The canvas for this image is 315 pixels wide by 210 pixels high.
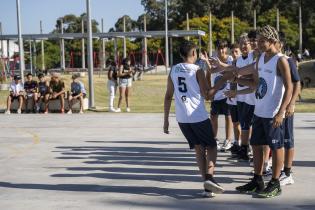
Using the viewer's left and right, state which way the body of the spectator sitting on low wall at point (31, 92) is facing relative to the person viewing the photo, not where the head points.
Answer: facing the viewer

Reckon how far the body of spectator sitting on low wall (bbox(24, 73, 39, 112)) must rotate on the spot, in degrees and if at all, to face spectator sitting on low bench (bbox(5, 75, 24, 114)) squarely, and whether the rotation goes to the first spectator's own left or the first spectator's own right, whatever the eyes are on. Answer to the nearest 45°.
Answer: approximately 90° to the first spectator's own right

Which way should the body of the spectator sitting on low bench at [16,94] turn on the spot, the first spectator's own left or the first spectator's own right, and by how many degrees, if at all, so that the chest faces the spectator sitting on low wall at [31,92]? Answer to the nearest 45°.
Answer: approximately 90° to the first spectator's own left

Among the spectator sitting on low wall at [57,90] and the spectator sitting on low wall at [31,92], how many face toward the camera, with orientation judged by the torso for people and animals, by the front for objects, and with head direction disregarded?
2

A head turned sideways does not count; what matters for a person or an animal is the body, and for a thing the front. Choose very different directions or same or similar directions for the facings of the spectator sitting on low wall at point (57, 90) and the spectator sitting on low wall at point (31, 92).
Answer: same or similar directions

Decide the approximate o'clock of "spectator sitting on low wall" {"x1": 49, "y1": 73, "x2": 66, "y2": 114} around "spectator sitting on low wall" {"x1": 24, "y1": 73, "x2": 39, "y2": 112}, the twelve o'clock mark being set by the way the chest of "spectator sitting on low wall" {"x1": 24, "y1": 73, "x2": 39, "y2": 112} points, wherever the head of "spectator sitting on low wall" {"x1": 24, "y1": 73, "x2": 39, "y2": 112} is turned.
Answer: "spectator sitting on low wall" {"x1": 49, "y1": 73, "x2": 66, "y2": 114} is roughly at 10 o'clock from "spectator sitting on low wall" {"x1": 24, "y1": 73, "x2": 39, "y2": 112}.

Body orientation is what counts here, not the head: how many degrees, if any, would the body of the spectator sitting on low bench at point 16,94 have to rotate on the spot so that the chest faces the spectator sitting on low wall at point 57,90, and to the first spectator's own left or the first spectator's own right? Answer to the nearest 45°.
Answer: approximately 45° to the first spectator's own left

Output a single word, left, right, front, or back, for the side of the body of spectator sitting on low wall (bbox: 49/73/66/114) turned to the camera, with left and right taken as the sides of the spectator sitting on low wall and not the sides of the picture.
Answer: front

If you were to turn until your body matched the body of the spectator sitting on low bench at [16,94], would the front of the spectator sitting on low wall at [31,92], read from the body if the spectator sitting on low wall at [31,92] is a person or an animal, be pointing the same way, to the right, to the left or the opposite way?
the same way

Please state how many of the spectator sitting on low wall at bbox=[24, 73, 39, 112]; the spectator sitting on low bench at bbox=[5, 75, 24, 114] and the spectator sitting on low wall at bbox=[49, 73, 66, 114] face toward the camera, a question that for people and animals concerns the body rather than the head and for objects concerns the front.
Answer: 3

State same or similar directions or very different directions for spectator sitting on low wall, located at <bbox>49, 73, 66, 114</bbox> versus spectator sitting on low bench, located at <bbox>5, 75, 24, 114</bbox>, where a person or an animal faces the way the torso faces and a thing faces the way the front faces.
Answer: same or similar directions

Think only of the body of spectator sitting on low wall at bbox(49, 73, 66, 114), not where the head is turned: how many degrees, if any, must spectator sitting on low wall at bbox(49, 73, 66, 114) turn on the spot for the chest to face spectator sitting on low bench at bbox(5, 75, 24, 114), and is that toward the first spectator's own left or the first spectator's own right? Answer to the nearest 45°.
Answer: approximately 135° to the first spectator's own right
